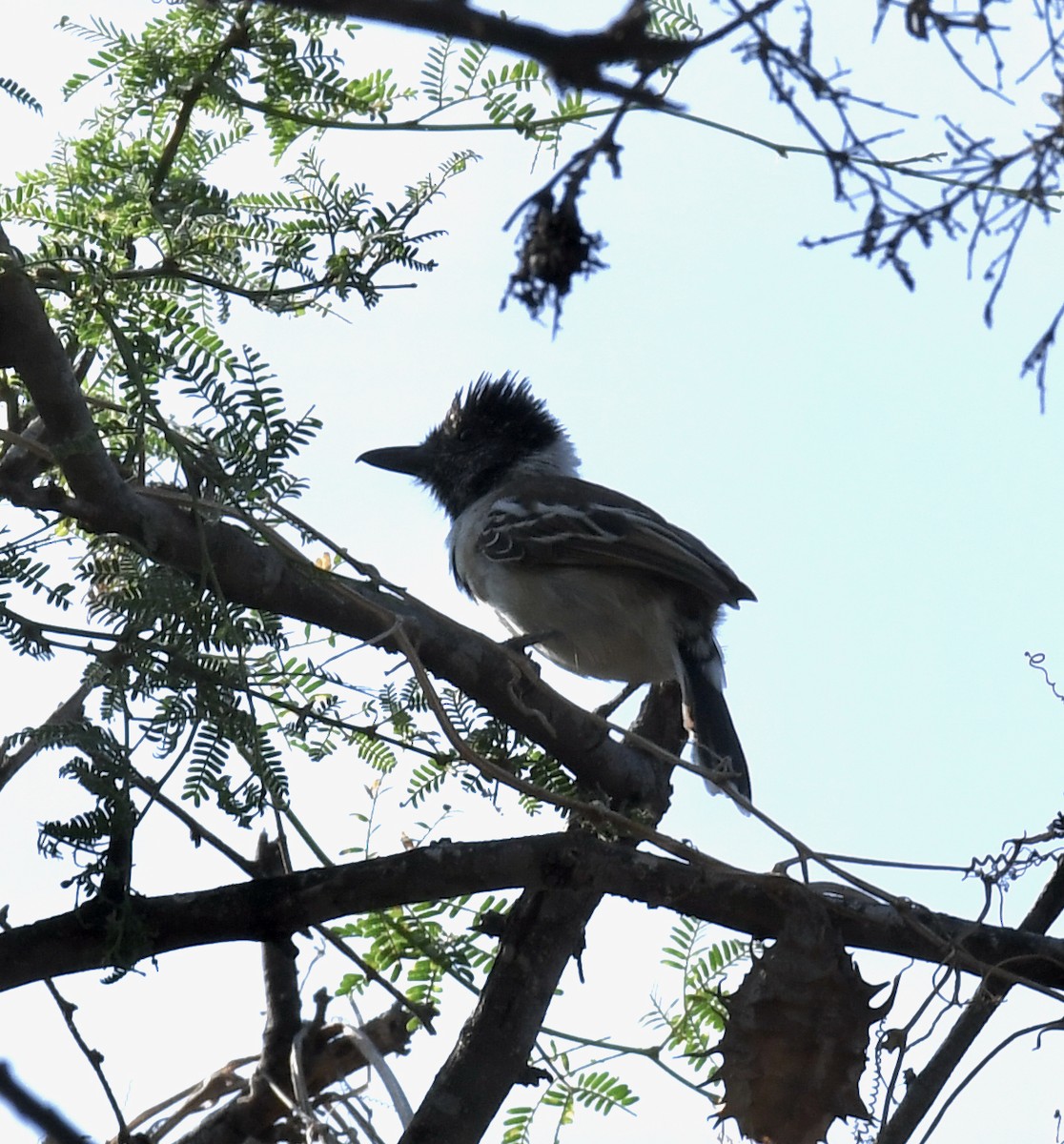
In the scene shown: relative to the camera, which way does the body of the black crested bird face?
to the viewer's left
